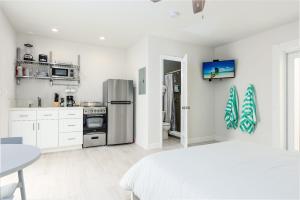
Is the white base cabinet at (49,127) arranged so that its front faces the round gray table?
yes

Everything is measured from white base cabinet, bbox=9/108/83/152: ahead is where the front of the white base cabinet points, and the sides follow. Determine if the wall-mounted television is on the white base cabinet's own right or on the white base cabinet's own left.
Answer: on the white base cabinet's own left

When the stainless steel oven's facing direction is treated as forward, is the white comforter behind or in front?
in front

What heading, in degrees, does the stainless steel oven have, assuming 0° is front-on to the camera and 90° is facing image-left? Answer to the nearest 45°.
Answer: approximately 0°

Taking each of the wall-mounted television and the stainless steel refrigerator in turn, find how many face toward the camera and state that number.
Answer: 2

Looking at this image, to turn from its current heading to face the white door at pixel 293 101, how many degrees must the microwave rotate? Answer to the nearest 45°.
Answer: approximately 45° to its left

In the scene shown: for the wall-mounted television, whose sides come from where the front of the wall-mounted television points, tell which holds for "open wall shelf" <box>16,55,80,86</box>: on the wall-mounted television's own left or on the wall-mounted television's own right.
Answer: on the wall-mounted television's own right

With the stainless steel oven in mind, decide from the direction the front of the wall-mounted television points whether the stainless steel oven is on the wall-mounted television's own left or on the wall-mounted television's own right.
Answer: on the wall-mounted television's own right

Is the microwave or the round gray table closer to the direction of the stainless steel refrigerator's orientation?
the round gray table

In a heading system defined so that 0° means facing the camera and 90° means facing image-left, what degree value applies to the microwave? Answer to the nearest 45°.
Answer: approximately 0°

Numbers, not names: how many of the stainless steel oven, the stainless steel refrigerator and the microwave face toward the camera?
3
